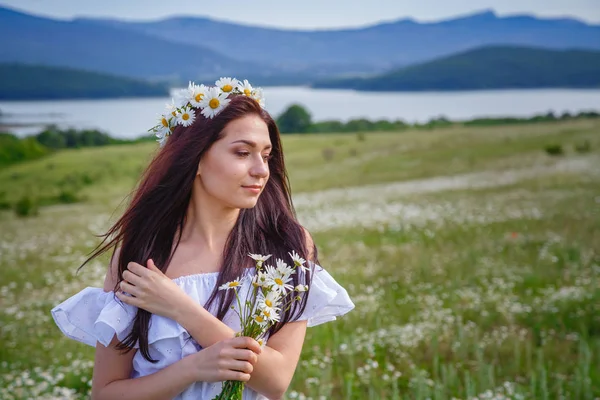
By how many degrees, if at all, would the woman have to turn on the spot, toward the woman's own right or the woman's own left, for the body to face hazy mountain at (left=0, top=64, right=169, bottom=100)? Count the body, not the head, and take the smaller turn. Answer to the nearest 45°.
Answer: approximately 180°

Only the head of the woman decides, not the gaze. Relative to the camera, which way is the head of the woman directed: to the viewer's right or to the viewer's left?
to the viewer's right

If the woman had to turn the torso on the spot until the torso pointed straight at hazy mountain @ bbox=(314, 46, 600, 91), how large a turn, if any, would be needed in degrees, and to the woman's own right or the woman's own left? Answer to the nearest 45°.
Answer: approximately 135° to the woman's own left

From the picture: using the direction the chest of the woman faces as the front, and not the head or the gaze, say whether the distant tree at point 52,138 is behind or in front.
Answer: behind

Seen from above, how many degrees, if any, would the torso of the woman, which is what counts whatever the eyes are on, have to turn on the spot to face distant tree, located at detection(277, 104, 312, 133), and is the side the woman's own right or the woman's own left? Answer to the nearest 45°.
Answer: approximately 180°

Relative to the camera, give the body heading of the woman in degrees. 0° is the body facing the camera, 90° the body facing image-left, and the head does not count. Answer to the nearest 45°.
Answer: approximately 0°
